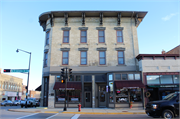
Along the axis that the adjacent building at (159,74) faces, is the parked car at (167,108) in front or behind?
in front

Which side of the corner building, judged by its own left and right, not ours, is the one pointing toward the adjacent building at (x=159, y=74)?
left

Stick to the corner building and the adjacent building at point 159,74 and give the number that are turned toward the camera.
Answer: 2

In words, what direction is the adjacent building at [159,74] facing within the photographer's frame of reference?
facing the viewer

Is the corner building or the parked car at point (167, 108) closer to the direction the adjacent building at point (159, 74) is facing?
the parked car

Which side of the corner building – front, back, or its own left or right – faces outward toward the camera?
front

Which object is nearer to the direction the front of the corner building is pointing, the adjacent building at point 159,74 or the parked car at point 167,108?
the parked car

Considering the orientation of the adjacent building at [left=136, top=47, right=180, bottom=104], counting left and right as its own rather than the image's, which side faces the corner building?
right

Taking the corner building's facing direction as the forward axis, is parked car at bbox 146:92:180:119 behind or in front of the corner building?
in front
